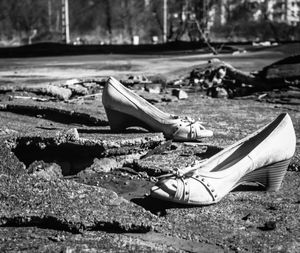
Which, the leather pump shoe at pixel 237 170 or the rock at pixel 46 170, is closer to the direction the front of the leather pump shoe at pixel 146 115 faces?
the leather pump shoe

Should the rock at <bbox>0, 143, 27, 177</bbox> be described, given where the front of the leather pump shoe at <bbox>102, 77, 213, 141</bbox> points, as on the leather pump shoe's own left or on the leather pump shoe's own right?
on the leather pump shoe's own right

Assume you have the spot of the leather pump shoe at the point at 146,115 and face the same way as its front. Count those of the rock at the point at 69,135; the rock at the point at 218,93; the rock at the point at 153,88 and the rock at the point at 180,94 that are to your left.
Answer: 3

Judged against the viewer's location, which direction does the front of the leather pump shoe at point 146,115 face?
facing to the right of the viewer

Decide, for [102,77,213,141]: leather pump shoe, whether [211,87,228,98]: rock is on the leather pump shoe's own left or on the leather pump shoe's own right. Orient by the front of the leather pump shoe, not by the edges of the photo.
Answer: on the leather pump shoe's own left

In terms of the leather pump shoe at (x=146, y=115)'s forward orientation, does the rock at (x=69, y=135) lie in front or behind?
behind

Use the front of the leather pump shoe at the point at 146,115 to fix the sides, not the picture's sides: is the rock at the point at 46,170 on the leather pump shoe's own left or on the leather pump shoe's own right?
on the leather pump shoe's own right

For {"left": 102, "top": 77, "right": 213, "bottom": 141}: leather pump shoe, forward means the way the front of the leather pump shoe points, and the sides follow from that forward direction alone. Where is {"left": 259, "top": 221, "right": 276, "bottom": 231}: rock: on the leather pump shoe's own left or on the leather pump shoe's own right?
on the leather pump shoe's own right

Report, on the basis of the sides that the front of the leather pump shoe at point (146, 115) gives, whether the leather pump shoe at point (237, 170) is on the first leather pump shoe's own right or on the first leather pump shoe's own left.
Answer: on the first leather pump shoe's own right

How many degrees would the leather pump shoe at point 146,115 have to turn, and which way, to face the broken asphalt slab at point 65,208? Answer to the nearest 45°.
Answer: approximately 90° to its right

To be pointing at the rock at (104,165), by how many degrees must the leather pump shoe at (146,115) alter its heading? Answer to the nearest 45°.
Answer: approximately 90° to its right

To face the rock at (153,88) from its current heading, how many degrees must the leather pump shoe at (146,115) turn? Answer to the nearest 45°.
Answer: approximately 90° to its left

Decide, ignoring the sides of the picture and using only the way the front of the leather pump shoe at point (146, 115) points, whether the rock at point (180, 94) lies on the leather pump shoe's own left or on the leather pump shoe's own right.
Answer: on the leather pump shoe's own left
